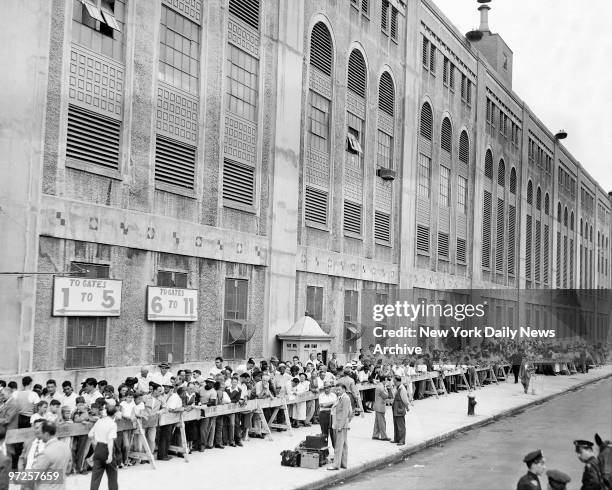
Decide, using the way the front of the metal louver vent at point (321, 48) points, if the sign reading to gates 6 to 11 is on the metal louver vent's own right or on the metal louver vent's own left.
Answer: on the metal louver vent's own right

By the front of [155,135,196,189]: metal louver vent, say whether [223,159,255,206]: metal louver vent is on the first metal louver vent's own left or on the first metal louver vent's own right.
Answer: on the first metal louver vent's own left

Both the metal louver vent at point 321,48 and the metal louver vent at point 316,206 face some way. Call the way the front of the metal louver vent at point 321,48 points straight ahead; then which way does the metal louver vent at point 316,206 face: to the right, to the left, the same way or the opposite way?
the same way

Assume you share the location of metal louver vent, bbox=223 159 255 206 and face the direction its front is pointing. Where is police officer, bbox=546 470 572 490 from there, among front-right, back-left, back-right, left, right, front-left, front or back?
front-right

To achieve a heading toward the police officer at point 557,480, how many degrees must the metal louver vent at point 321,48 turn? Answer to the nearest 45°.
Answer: approximately 45° to its right

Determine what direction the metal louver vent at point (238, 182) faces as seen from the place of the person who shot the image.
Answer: facing the viewer and to the right of the viewer

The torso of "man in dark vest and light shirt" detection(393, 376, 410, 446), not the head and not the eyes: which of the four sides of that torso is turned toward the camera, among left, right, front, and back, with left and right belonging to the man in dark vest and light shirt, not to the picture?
left

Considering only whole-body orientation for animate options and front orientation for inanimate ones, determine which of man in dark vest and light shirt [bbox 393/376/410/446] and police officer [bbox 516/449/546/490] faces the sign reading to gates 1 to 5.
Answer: the man in dark vest and light shirt

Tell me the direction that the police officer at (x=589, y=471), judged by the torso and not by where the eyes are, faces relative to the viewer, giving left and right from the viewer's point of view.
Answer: facing to the left of the viewer

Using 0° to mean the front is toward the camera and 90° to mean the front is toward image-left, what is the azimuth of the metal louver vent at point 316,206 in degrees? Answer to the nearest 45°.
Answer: approximately 315°
